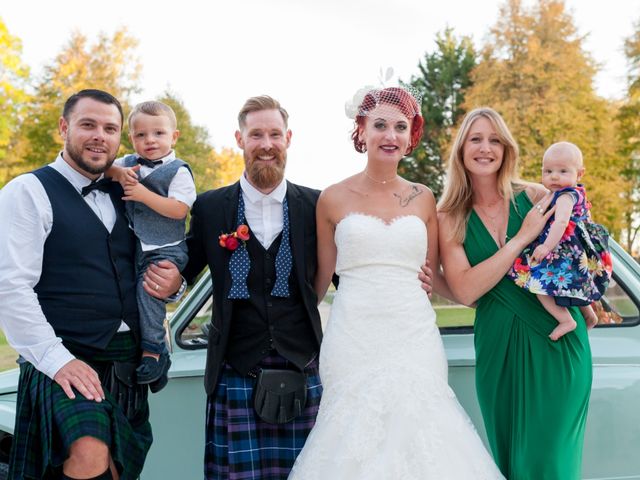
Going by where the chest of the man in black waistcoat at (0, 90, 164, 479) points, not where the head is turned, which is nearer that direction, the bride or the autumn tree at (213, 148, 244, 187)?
the bride

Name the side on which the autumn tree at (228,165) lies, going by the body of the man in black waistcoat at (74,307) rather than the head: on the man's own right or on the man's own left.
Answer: on the man's own left

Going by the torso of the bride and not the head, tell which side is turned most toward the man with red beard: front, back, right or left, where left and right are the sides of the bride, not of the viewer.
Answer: right

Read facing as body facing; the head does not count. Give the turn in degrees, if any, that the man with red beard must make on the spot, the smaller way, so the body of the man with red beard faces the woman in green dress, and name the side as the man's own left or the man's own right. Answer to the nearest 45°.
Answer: approximately 90° to the man's own left

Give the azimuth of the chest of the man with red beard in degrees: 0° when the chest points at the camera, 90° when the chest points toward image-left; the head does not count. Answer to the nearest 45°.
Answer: approximately 0°

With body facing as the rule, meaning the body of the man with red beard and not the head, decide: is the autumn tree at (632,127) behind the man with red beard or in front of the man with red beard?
behind
